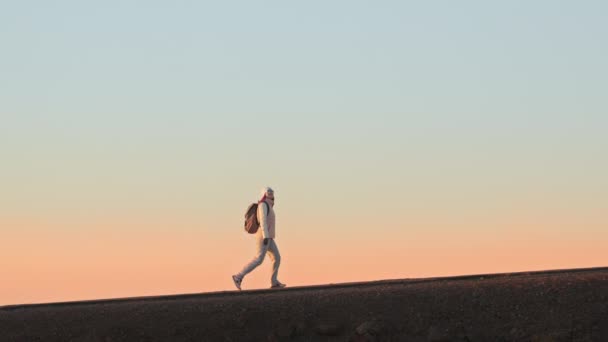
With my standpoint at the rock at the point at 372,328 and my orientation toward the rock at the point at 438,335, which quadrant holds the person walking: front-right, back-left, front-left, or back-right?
back-left

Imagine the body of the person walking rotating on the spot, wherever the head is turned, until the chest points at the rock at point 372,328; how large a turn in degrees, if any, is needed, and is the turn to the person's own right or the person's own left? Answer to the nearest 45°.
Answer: approximately 90° to the person's own right

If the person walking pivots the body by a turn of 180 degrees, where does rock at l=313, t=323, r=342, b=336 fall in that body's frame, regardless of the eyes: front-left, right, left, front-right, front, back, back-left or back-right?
left

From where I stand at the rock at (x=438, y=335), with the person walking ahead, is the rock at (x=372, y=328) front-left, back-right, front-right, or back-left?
front-left

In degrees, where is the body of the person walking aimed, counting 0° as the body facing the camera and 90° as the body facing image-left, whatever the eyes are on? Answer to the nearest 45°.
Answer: approximately 270°

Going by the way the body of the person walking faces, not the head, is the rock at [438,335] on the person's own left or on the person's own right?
on the person's own right
